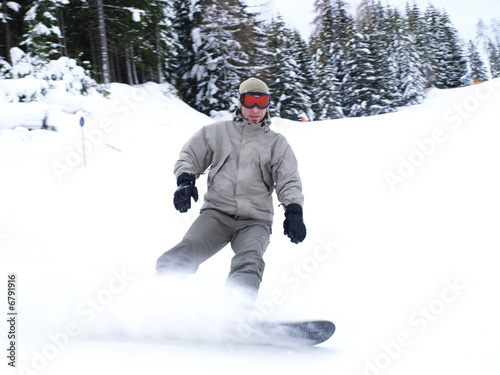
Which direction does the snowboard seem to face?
to the viewer's right

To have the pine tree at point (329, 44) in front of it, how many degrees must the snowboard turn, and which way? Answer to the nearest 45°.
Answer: approximately 90° to its left

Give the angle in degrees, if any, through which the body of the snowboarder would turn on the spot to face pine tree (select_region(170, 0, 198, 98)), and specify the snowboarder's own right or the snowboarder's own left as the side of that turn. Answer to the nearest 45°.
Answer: approximately 180°

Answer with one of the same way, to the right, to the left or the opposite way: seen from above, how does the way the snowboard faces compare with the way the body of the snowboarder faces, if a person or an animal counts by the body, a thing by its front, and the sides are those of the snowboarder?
to the left

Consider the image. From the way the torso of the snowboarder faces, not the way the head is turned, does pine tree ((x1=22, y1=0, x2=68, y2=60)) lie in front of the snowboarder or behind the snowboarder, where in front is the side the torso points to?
behind

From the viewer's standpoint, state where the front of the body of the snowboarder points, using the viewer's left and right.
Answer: facing the viewer

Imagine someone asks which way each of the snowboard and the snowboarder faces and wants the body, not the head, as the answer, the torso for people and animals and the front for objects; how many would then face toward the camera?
1

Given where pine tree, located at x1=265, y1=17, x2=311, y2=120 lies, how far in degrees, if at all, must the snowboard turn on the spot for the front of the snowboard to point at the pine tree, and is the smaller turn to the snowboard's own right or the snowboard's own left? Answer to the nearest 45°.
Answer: approximately 90° to the snowboard's own left

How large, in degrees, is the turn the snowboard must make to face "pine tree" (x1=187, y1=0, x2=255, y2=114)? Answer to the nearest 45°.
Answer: approximately 90° to its left

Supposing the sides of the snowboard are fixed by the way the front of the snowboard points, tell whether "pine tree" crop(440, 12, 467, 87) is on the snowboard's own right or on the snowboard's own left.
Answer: on the snowboard's own left
